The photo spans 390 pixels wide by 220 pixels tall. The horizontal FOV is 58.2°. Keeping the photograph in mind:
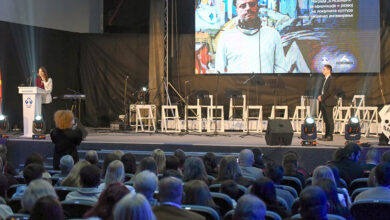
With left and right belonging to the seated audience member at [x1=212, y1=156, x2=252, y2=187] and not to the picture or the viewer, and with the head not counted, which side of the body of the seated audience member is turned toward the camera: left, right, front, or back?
back

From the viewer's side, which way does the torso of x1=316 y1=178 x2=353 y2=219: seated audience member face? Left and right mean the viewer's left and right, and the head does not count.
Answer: facing away from the viewer

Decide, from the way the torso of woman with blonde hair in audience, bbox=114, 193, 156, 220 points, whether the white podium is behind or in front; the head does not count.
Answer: in front

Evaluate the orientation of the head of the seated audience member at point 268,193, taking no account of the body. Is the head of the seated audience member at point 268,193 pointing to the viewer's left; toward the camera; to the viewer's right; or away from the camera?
away from the camera

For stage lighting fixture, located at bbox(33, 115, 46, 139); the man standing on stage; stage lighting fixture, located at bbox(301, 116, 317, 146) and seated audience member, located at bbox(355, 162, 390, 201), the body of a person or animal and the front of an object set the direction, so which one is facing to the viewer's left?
the man standing on stage

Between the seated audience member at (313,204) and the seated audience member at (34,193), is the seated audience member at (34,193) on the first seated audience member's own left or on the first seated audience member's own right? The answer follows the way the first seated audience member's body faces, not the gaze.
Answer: on the first seated audience member's own left

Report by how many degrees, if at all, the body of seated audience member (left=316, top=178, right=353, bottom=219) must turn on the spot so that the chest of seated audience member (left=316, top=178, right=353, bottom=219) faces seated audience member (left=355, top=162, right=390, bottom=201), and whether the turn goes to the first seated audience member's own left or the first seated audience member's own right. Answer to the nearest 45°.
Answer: approximately 45° to the first seated audience member's own right

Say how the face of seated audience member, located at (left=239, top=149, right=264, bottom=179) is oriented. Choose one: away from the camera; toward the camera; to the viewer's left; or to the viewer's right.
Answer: away from the camera

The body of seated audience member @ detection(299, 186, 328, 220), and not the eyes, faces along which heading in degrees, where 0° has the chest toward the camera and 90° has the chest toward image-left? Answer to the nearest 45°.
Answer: approximately 180°

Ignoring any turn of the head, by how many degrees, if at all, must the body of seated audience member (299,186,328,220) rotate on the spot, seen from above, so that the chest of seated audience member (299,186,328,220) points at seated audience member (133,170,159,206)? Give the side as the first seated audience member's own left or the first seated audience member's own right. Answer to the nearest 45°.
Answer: approximately 90° to the first seated audience member's own left

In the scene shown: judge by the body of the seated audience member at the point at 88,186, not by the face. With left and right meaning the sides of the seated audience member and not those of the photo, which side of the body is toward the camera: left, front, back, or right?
back

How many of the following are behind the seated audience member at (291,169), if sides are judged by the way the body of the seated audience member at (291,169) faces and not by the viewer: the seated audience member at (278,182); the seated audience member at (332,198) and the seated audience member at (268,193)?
3

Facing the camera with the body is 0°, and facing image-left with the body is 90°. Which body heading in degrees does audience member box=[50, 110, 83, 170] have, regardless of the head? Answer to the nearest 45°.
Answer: approximately 180°

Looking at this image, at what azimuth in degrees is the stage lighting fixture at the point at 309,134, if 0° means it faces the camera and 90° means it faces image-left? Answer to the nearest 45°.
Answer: approximately 0°

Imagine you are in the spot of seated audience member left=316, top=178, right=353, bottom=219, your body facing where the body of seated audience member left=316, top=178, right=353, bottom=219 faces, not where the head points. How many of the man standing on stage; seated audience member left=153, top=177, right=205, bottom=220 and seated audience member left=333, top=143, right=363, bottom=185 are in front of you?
2

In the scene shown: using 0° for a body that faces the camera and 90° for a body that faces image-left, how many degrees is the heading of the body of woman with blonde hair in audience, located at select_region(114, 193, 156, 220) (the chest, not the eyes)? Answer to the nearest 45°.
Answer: approximately 180°

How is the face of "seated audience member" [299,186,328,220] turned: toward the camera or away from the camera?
away from the camera
